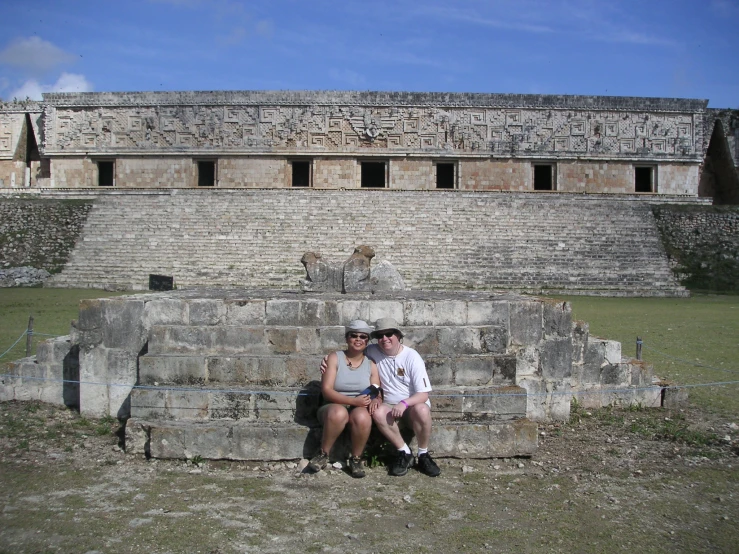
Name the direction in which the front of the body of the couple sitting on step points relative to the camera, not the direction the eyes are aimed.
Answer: toward the camera

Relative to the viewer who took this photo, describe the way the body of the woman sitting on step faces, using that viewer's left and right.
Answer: facing the viewer

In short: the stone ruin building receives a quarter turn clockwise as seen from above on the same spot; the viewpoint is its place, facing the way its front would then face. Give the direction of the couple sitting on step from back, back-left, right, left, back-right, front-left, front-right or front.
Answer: left
